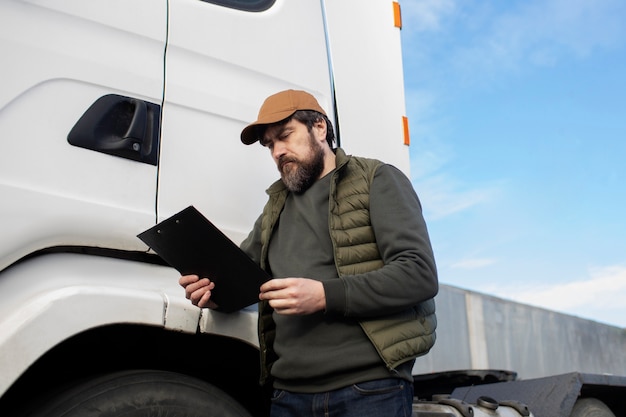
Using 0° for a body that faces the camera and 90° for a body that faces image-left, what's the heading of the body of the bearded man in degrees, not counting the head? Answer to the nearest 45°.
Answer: approximately 45°
